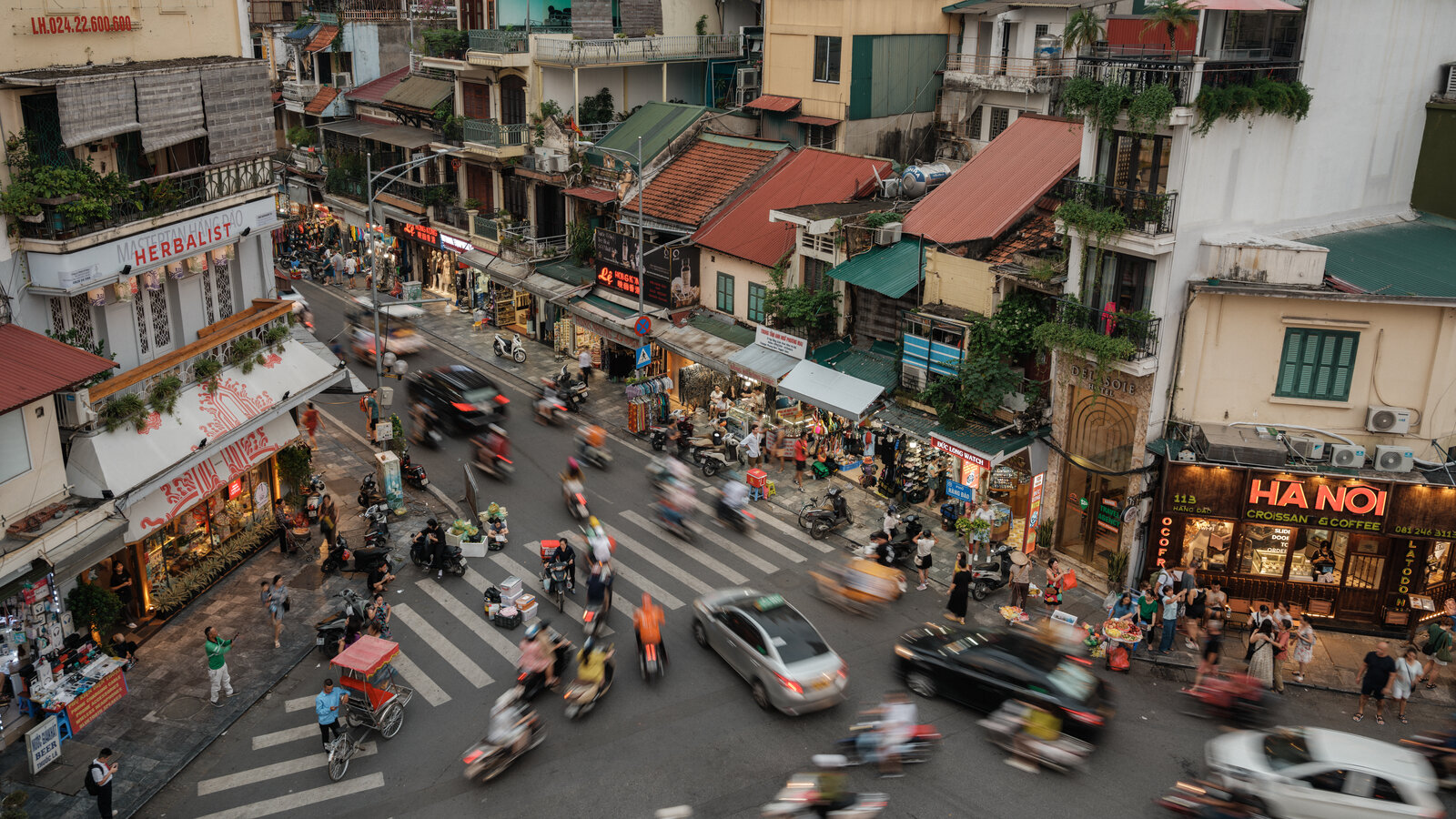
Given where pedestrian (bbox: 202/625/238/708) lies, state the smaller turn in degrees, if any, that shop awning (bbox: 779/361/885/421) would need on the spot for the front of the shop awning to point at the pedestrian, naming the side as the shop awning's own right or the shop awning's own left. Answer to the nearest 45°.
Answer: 0° — it already faces them

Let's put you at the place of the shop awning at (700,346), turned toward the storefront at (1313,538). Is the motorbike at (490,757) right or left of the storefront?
right

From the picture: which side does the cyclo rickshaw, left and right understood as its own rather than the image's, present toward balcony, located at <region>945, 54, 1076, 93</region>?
front

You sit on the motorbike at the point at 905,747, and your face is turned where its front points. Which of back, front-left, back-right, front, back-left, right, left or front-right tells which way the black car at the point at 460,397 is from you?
front-right

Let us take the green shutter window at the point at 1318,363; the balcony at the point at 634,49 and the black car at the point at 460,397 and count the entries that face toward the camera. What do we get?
2

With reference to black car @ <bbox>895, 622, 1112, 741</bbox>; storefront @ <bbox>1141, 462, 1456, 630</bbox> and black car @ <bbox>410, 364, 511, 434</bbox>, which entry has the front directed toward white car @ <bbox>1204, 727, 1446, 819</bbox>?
the storefront

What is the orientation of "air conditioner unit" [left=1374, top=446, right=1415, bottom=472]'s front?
toward the camera

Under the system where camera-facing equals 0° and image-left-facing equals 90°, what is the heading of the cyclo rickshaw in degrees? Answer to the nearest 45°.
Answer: approximately 225°

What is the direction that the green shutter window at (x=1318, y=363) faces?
toward the camera

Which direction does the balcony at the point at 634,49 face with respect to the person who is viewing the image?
facing the viewer

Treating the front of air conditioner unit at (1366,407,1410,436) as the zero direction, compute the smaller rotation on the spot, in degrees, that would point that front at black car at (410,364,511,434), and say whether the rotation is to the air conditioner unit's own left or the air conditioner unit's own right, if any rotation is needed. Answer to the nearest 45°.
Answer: approximately 90° to the air conditioner unit's own right

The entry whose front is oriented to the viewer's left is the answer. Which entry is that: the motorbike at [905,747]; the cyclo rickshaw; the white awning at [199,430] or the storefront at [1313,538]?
the motorbike

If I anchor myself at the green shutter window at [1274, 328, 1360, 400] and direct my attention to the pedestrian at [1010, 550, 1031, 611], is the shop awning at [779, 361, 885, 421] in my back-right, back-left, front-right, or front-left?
front-right

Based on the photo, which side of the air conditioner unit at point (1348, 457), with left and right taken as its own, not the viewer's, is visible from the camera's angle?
front

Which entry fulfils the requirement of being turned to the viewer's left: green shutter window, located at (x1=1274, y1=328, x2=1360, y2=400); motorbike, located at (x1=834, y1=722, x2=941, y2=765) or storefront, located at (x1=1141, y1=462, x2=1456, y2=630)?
the motorbike

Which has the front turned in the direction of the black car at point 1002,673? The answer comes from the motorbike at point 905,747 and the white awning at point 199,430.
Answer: the white awning
